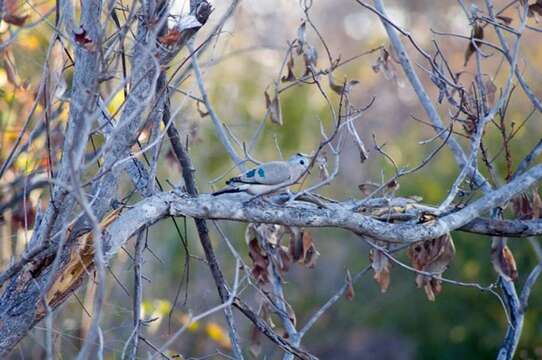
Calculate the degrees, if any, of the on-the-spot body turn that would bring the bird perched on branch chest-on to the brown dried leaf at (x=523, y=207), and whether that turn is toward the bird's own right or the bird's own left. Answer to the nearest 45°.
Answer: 0° — it already faces it

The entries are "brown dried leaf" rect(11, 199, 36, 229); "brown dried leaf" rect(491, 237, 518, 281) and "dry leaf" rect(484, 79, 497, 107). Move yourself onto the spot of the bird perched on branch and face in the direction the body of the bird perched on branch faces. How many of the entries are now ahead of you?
2

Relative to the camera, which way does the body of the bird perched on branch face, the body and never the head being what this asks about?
to the viewer's right

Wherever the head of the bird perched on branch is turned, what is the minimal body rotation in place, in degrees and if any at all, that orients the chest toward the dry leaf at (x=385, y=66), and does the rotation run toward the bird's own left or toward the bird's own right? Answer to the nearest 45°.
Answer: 0° — it already faces it

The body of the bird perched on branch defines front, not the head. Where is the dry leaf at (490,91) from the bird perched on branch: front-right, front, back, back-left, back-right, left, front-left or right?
front

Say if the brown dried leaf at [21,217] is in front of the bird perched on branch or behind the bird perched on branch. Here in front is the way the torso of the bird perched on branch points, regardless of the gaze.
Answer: behind
